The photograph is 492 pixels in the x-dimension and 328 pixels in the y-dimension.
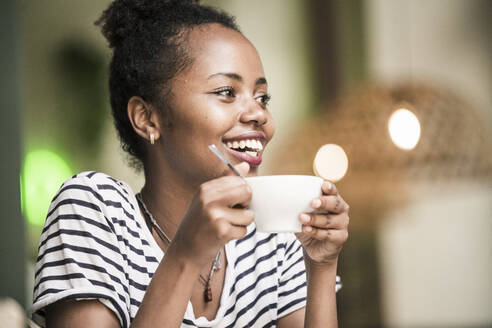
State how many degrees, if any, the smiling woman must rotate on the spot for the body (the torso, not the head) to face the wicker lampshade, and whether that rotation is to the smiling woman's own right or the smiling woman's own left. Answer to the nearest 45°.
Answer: approximately 90° to the smiling woman's own left

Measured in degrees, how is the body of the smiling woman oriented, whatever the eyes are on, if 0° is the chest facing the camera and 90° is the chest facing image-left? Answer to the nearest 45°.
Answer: approximately 315°
